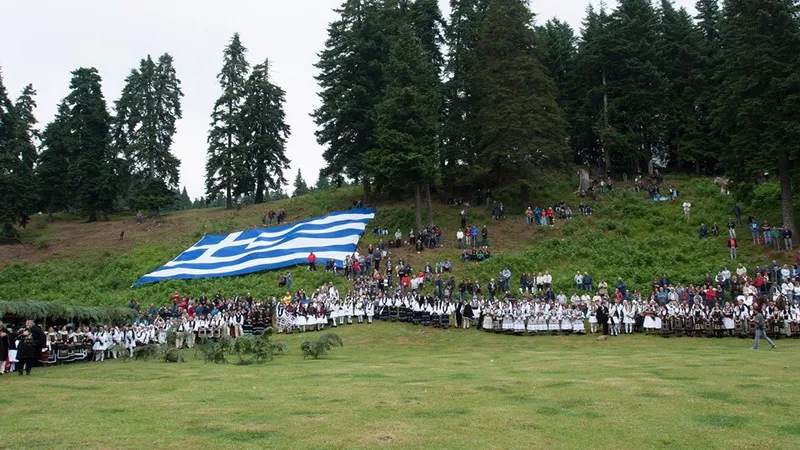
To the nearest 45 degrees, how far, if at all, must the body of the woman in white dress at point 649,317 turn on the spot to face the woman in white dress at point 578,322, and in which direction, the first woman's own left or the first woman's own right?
approximately 90° to the first woman's own right

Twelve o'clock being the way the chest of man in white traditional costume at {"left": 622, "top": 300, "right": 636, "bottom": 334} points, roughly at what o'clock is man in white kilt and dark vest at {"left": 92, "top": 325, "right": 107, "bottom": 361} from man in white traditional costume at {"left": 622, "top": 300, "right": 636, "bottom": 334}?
man in white kilt and dark vest at {"left": 92, "top": 325, "right": 107, "bottom": 361} is roughly at 2 o'clock from man in white traditional costume at {"left": 622, "top": 300, "right": 636, "bottom": 334}.

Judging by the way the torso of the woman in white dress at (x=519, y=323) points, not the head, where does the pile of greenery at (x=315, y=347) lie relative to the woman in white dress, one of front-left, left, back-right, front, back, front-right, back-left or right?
front-right

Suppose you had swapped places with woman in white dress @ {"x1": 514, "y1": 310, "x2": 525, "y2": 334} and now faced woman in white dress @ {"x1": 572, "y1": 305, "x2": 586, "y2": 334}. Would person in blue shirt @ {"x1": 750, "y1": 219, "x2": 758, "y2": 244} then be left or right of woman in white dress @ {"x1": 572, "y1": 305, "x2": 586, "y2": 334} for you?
left

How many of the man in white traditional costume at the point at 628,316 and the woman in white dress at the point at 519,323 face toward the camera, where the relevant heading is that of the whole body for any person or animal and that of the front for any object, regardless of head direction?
2

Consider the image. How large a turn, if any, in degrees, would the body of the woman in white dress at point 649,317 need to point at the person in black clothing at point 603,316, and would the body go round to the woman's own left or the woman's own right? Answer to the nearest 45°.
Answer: approximately 90° to the woman's own right

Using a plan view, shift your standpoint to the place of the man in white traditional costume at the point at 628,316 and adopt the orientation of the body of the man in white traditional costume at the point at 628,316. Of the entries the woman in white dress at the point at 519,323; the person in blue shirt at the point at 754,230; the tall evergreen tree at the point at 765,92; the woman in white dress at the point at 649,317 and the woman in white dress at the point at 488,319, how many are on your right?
2

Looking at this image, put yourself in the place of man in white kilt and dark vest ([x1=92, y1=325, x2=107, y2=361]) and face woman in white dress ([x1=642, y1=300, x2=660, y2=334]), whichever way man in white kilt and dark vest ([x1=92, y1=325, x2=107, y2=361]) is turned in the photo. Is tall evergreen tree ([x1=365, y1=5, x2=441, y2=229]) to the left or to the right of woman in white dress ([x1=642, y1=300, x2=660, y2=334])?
left

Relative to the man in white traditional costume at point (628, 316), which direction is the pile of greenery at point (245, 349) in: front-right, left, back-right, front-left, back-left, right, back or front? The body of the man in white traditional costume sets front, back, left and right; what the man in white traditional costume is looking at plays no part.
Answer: front-right

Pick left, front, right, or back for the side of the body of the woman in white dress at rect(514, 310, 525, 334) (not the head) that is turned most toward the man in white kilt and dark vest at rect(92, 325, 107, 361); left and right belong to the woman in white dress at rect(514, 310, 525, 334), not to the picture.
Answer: right
